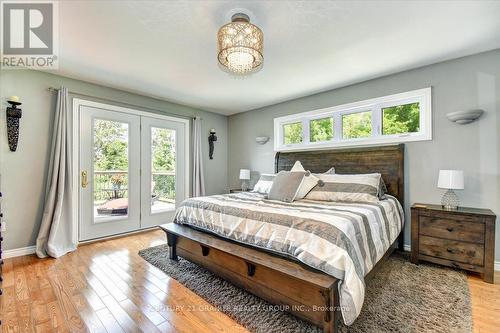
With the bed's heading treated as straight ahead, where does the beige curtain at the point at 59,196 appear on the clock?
The beige curtain is roughly at 2 o'clock from the bed.

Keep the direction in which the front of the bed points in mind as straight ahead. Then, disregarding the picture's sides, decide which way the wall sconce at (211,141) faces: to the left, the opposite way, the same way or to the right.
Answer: to the left

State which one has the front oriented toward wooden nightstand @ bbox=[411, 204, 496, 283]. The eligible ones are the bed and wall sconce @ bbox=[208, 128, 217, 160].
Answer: the wall sconce

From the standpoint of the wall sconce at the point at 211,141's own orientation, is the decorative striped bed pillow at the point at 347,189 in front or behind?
in front

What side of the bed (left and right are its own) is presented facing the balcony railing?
right

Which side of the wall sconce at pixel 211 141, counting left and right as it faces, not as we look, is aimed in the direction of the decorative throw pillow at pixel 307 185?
front

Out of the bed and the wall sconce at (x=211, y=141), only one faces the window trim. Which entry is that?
the wall sconce

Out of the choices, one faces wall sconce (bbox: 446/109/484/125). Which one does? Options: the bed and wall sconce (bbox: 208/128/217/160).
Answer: wall sconce (bbox: 208/128/217/160)

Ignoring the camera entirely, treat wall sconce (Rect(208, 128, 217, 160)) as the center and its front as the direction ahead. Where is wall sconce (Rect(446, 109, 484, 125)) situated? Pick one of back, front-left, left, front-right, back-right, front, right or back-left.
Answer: front

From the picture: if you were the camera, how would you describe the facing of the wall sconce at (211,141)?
facing the viewer and to the right of the viewer

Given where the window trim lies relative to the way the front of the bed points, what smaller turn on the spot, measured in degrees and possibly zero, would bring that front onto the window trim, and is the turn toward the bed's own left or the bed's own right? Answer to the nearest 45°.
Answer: approximately 180°

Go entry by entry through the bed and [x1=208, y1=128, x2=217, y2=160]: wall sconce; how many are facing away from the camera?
0

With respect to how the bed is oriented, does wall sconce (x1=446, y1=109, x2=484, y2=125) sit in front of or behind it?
behind

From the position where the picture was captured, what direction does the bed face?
facing the viewer and to the left of the viewer
